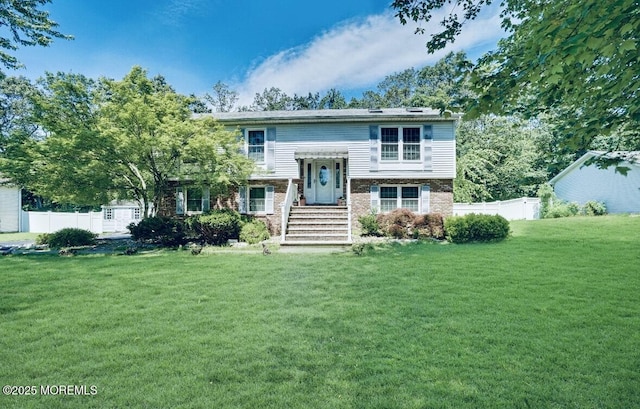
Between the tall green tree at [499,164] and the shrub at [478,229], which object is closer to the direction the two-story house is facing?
the shrub

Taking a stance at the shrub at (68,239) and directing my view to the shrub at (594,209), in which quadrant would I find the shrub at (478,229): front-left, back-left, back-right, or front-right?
front-right

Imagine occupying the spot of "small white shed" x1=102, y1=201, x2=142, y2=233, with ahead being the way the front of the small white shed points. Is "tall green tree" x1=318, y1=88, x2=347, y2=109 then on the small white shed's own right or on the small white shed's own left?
on the small white shed's own left

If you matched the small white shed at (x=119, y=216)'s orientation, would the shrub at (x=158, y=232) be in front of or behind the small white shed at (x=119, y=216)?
in front

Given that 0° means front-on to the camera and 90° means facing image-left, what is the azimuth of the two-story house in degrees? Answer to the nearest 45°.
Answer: approximately 0°

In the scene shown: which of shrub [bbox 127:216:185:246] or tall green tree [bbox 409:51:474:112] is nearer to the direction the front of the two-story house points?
the shrub

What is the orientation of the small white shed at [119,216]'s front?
toward the camera

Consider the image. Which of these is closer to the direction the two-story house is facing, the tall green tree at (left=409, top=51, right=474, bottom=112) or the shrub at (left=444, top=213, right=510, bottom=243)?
the shrub

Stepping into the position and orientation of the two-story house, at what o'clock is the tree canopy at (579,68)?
The tree canopy is roughly at 12 o'clock from the two-story house.

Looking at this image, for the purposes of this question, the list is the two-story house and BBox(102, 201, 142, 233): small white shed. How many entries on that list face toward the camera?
2

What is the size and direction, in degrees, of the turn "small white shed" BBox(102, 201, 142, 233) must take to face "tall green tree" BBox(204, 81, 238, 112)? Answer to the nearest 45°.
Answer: approximately 135° to its left

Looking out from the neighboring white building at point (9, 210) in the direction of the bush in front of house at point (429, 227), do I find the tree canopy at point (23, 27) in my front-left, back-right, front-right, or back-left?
front-right

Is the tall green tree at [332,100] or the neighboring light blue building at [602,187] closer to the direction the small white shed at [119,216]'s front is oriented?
the neighboring light blue building

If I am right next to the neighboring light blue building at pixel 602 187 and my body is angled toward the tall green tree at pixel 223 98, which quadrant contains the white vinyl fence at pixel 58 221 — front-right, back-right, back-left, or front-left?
front-left

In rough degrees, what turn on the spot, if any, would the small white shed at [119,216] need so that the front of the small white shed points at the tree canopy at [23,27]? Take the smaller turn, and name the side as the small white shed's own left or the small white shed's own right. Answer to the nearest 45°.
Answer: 0° — it already faces it

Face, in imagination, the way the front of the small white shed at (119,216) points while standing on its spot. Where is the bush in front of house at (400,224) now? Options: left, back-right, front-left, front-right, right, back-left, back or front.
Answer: front-left

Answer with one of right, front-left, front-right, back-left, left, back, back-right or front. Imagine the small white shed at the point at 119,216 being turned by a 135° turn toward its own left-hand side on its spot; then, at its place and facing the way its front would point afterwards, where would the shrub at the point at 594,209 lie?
right

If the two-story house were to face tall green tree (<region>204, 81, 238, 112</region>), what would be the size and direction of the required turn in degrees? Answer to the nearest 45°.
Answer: approximately 135° to its right

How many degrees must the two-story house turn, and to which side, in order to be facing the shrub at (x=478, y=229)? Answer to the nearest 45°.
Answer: approximately 45° to its left
